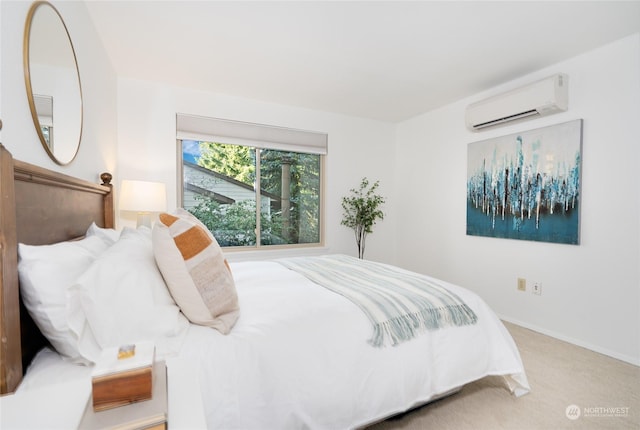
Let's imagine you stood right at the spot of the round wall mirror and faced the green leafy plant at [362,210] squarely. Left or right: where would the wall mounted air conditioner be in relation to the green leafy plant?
right

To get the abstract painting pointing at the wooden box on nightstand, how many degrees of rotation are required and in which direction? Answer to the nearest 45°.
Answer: approximately 45° to its left

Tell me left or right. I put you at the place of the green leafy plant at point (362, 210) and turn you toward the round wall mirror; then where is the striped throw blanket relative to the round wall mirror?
left

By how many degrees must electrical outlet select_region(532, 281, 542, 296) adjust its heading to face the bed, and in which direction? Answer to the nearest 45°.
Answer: approximately 45° to its left
